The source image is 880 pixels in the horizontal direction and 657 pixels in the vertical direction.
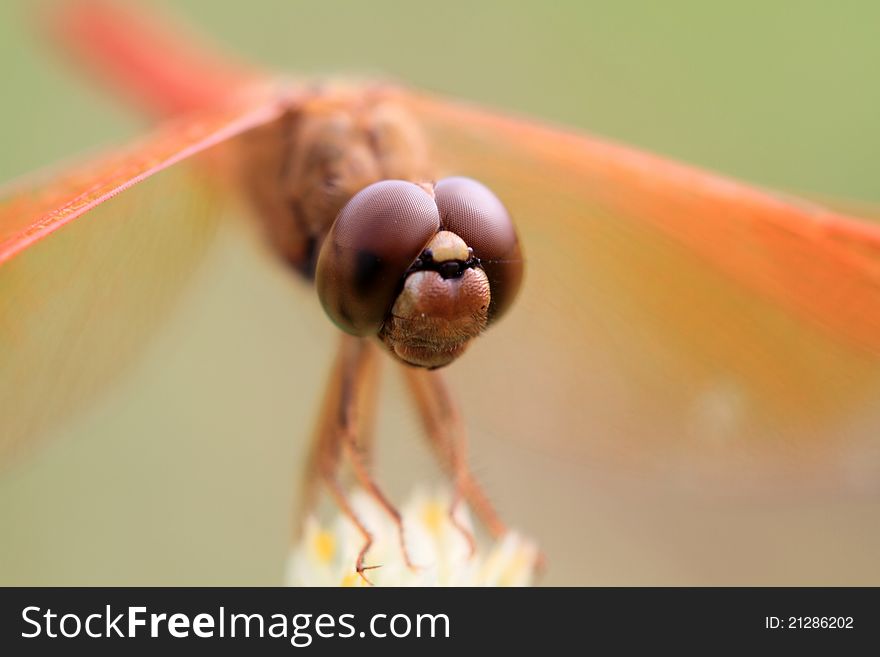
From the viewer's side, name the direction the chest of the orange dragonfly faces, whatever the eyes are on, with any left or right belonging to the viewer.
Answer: facing the viewer and to the right of the viewer
